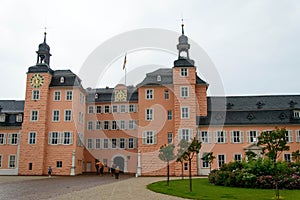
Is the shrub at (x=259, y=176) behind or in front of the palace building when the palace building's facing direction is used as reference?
in front

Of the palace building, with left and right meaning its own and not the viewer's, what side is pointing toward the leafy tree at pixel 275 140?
front

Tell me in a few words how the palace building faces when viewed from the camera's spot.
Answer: facing the viewer
